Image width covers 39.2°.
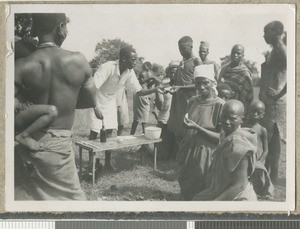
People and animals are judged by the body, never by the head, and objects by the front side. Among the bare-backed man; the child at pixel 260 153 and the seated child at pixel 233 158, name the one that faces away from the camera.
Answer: the bare-backed man

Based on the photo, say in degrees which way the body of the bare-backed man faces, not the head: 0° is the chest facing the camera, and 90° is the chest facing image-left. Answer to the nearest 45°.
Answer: approximately 180°

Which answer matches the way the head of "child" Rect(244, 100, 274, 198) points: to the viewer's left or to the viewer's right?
to the viewer's left

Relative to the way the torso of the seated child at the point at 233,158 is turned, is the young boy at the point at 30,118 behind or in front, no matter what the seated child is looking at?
in front

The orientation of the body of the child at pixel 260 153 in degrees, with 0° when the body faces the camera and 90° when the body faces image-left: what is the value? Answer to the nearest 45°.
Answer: approximately 45°

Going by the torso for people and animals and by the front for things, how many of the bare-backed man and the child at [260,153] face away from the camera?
1

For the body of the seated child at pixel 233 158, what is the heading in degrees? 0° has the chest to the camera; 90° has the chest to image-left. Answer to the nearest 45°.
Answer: approximately 45°

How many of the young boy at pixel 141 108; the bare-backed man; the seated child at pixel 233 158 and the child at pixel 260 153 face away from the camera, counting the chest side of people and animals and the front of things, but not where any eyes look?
1

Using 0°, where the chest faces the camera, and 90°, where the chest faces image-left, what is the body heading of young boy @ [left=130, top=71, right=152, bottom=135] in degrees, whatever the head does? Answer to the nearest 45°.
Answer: approximately 315°

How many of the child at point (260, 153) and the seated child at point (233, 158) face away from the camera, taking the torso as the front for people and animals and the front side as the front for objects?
0
